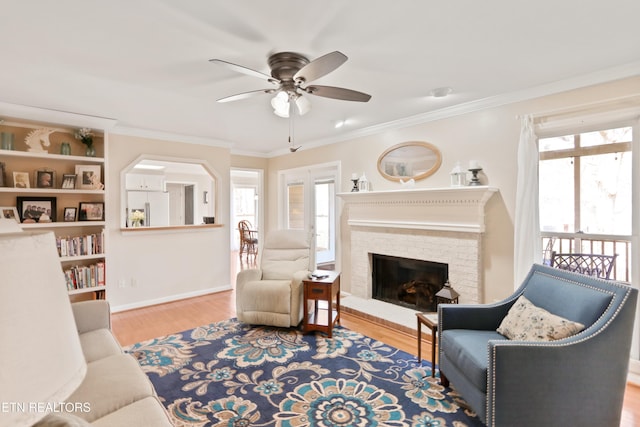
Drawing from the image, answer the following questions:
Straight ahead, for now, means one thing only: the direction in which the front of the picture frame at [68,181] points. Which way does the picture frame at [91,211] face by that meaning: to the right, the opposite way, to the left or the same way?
the same way

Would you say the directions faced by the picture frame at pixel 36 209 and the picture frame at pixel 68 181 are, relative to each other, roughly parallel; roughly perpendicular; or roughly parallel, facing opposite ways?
roughly parallel

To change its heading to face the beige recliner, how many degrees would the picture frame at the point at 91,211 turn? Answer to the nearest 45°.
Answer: approximately 45° to its left

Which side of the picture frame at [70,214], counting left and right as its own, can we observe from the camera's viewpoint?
front

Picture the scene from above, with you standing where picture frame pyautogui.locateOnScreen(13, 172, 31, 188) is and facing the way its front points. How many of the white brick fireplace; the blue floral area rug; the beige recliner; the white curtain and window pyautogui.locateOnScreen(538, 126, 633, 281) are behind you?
0

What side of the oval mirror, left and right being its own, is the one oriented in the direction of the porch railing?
left

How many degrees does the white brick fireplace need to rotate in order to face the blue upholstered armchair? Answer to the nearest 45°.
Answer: approximately 45° to its left

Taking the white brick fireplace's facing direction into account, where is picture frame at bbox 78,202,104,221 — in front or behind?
in front

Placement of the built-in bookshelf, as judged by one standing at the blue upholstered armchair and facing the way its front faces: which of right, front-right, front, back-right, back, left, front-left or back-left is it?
front-right

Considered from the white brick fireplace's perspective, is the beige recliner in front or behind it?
in front

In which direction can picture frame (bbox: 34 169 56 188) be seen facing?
toward the camera

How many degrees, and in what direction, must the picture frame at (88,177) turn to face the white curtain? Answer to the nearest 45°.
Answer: approximately 45° to its left

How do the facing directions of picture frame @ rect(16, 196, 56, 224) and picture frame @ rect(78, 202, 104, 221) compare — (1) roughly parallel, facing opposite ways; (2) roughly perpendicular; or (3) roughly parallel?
roughly parallel

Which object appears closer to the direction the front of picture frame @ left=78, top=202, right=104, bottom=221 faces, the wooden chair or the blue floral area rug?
the blue floral area rug
